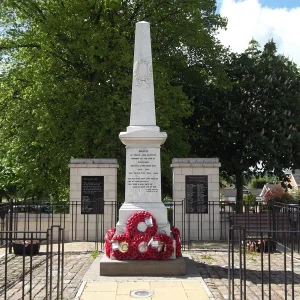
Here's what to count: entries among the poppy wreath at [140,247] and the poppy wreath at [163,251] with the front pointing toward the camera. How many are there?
2

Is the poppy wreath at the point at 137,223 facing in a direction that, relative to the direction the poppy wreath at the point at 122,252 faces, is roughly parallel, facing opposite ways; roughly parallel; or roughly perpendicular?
roughly parallel

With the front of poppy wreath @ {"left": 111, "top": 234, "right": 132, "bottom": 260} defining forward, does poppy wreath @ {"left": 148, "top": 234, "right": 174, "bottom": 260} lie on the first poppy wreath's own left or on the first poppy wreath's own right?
on the first poppy wreath's own left

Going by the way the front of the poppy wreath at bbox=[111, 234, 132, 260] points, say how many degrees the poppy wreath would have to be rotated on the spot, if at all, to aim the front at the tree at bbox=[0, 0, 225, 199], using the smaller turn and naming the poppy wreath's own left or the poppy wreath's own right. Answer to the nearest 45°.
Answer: approximately 180°

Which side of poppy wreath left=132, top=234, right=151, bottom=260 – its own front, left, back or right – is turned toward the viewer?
front

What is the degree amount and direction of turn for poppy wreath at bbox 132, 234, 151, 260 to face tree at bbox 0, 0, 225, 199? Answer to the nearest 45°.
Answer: approximately 180°

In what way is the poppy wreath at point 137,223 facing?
toward the camera

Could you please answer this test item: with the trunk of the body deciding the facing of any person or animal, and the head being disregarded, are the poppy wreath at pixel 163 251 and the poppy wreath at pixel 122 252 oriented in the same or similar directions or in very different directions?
same or similar directions

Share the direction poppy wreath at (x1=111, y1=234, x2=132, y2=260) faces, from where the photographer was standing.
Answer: facing the viewer

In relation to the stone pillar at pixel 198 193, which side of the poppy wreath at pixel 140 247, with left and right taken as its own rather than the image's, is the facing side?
back

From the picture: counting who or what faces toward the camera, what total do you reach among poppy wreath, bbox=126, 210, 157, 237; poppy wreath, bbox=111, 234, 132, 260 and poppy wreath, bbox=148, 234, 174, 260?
3
